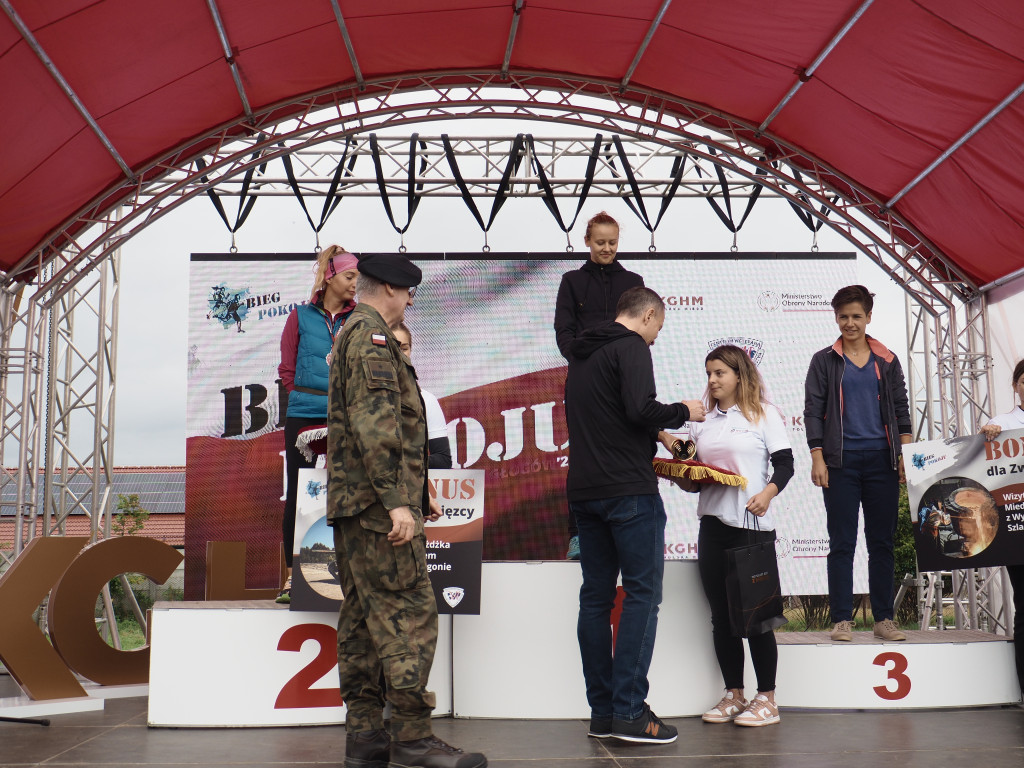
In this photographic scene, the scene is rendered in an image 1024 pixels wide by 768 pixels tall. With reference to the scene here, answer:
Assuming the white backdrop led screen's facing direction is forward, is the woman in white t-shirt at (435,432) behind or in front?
in front

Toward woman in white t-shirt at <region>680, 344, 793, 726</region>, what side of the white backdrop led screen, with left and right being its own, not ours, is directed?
front

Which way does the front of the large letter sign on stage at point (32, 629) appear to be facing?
toward the camera

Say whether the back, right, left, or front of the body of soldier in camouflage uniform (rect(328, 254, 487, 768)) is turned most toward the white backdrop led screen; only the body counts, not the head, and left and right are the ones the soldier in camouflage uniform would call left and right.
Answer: left

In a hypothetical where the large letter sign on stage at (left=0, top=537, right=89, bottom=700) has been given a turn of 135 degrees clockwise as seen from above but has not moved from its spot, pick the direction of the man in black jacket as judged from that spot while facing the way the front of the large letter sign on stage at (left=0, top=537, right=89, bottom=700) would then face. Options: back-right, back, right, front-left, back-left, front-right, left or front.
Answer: back

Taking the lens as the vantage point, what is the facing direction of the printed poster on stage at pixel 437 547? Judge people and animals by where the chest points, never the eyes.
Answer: facing the viewer

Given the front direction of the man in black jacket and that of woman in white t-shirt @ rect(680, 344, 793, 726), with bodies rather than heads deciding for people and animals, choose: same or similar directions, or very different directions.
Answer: very different directions

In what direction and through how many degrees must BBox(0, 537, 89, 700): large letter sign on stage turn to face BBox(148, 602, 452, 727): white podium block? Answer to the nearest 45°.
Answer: approximately 45° to its left

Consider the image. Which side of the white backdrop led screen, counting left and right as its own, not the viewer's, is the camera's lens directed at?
front

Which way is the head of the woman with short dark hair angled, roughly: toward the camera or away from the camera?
toward the camera

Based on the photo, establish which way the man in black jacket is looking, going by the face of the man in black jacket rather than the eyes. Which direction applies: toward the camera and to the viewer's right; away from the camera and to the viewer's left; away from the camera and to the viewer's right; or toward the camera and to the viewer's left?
away from the camera and to the viewer's right

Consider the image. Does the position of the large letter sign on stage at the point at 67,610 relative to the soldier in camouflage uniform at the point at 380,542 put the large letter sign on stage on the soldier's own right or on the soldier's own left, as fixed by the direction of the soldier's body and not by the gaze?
on the soldier's own left
